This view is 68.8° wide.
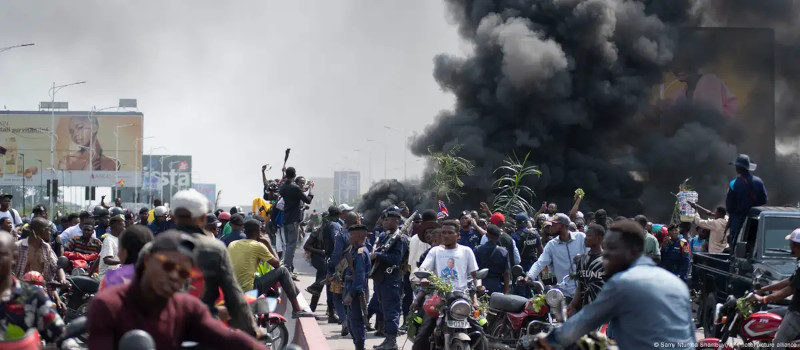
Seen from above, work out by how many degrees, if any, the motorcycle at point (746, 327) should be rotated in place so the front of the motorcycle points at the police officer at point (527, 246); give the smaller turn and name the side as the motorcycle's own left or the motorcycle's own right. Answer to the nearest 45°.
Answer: approximately 45° to the motorcycle's own right

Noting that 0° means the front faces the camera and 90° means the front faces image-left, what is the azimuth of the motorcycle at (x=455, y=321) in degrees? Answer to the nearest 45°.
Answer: approximately 0°

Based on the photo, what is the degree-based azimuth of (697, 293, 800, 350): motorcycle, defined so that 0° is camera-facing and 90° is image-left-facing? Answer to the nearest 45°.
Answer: approximately 90°

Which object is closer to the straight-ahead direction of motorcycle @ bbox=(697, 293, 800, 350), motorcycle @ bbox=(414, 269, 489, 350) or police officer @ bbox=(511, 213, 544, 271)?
the motorcycle

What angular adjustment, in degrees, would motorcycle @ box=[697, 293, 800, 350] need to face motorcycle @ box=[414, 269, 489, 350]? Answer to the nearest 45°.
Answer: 0° — it already faces it

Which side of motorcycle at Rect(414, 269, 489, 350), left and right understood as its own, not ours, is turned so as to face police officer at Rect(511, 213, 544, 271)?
back

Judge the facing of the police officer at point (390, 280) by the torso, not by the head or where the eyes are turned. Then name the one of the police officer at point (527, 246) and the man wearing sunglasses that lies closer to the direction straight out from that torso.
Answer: the man wearing sunglasses
